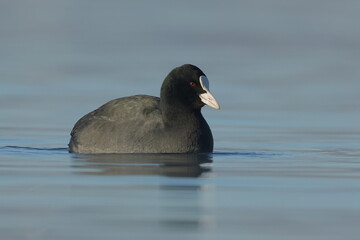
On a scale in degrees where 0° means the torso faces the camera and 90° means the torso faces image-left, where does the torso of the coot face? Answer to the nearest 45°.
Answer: approximately 270°
